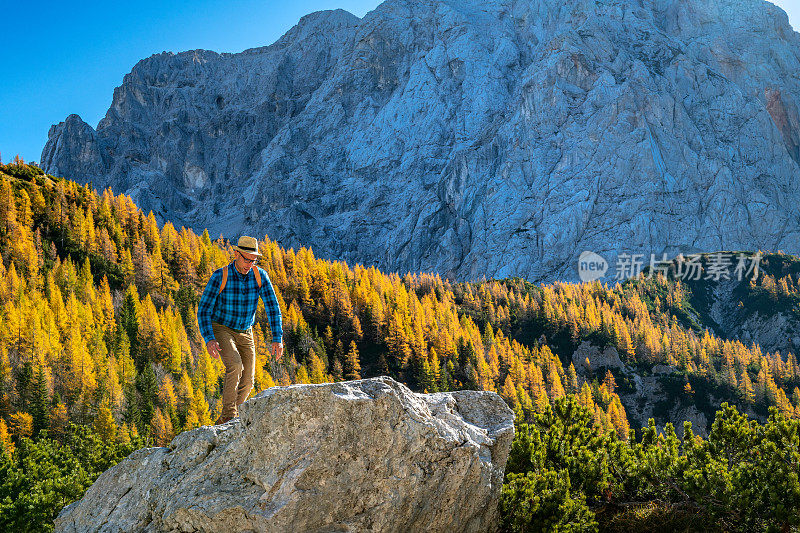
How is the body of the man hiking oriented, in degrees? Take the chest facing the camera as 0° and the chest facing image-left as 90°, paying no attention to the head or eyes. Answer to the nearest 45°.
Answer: approximately 315°
